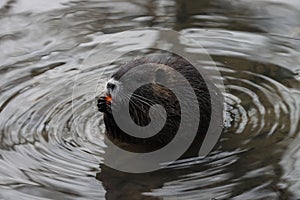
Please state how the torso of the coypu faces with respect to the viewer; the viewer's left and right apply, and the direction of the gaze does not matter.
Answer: facing to the left of the viewer
